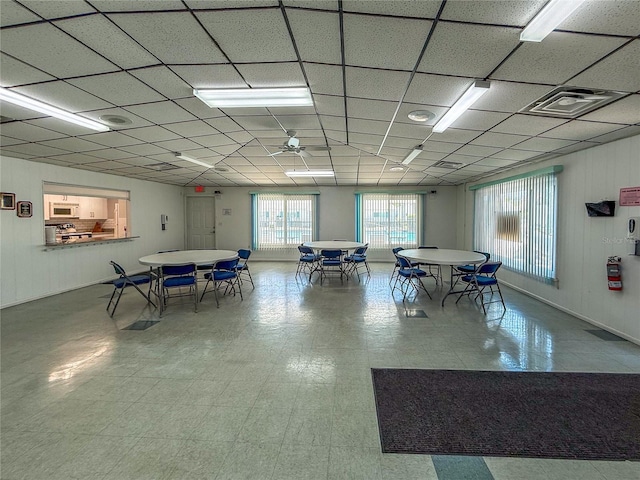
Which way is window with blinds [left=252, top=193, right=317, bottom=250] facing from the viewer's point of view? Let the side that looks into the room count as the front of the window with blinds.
toward the camera

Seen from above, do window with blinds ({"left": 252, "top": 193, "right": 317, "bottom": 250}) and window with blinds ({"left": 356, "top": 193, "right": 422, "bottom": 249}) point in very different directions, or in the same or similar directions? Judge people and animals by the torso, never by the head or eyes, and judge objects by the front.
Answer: same or similar directions

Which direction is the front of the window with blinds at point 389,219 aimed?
toward the camera

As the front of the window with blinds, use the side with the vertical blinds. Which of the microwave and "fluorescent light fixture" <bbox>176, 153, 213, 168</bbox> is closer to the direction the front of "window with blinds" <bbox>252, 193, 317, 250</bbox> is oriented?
the fluorescent light fixture

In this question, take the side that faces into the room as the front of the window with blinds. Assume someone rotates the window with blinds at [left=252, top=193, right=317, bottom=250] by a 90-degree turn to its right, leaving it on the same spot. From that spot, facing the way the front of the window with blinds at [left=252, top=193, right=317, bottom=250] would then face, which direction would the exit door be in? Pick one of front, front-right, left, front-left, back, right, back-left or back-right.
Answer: front

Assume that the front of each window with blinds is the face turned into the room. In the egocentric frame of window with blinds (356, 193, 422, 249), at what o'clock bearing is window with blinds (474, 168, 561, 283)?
window with blinds (474, 168, 561, 283) is roughly at 11 o'clock from window with blinds (356, 193, 422, 249).

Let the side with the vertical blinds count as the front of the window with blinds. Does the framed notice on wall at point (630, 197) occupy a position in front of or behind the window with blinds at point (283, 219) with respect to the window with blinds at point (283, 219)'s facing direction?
in front

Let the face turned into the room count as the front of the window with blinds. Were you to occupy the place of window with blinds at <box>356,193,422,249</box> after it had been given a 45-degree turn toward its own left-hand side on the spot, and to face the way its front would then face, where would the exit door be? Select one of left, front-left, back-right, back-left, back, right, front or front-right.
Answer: back-right

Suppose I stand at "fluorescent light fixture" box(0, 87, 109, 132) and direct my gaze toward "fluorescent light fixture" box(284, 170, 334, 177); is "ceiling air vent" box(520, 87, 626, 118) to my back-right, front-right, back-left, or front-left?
front-right

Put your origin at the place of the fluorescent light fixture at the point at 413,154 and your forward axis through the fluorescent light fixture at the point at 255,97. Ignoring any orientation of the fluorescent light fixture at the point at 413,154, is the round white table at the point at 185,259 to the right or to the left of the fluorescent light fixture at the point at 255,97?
right

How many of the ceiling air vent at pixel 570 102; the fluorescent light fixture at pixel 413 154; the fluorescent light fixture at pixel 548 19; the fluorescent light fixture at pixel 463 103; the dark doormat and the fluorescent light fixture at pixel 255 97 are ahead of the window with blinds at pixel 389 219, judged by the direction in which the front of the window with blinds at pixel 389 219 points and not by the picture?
6

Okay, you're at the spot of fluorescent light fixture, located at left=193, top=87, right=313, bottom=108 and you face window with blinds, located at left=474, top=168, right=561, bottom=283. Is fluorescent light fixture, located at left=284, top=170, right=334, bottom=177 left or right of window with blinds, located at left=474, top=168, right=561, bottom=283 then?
left

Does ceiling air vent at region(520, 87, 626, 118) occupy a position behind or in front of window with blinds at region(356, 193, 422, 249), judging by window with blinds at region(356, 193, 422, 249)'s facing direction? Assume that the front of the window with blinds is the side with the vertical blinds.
in front

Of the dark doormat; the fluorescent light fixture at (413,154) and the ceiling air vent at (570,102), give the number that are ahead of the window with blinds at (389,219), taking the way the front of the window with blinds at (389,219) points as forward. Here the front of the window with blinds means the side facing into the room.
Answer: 3

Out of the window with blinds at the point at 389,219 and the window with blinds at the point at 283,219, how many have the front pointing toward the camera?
2

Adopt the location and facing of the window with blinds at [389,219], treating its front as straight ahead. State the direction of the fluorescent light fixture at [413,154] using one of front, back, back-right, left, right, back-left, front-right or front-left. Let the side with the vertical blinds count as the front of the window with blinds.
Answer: front
